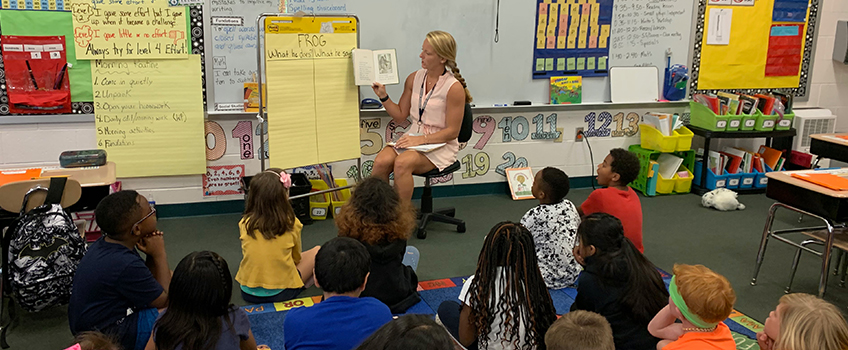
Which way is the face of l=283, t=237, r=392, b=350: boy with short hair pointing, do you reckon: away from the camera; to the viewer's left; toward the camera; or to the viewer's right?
away from the camera

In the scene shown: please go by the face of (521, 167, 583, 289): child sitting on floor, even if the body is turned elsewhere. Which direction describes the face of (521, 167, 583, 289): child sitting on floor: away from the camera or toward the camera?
away from the camera

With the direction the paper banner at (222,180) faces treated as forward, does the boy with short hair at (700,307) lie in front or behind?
in front

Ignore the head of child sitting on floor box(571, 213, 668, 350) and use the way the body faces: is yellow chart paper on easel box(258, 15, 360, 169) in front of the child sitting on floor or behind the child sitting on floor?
in front

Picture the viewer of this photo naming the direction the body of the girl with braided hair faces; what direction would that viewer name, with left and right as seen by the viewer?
facing away from the viewer

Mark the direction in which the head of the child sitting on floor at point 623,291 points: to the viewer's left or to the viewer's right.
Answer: to the viewer's left

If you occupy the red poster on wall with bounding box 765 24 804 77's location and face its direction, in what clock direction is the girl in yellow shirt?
The girl in yellow shirt is roughly at 1 o'clock from the red poster on wall.

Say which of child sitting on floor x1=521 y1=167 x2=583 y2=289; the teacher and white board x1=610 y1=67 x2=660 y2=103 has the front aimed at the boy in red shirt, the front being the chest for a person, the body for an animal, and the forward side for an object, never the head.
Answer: the white board

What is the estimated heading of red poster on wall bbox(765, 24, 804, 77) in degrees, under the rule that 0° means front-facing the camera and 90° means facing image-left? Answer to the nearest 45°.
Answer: approximately 0°

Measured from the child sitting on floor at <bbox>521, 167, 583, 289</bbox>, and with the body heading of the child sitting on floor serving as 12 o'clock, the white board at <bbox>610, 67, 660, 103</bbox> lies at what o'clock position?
The white board is roughly at 2 o'clock from the child sitting on floor.

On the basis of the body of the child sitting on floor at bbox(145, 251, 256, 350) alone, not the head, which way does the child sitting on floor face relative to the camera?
away from the camera

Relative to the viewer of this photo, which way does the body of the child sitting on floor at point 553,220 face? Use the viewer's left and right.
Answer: facing away from the viewer and to the left of the viewer

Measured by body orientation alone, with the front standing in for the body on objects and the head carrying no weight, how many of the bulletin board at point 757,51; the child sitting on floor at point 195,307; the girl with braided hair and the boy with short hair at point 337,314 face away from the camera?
3

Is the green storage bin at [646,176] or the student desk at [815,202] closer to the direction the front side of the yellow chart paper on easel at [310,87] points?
the student desk

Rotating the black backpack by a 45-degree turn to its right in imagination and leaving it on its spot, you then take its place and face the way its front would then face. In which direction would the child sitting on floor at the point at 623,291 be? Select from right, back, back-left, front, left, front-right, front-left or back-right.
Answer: left
